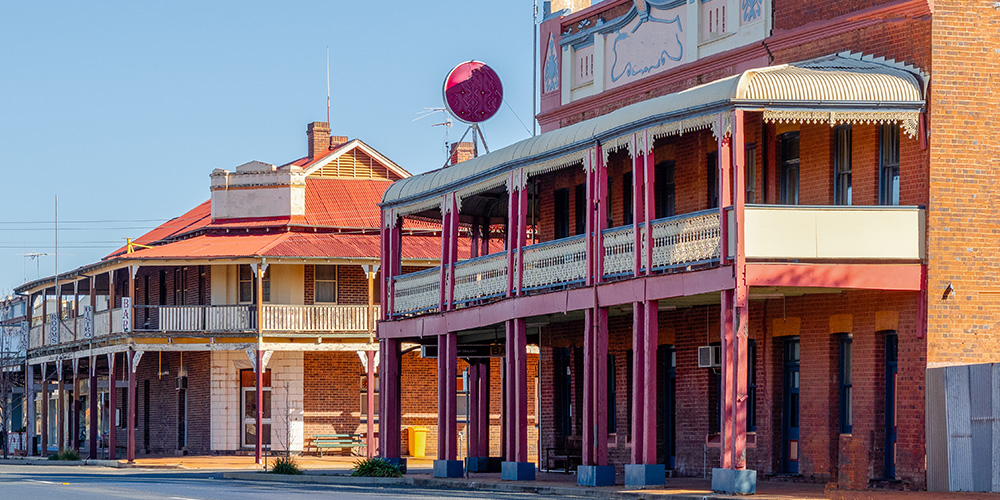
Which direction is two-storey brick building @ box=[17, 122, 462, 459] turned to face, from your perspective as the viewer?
facing the viewer

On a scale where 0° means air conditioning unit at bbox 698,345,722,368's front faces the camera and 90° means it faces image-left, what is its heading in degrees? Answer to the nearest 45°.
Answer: approximately 45°

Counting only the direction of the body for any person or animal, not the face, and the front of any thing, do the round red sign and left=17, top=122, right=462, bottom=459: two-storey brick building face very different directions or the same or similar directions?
same or similar directions

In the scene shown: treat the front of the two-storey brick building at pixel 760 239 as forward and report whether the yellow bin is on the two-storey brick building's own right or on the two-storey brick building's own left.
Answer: on the two-storey brick building's own right

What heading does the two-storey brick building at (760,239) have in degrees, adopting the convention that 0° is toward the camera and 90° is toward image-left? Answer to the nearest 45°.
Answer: approximately 45°

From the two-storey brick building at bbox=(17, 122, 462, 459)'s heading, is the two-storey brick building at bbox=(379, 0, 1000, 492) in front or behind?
in front

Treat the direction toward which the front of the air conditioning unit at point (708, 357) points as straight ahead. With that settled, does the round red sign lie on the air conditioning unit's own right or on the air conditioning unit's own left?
on the air conditioning unit's own right

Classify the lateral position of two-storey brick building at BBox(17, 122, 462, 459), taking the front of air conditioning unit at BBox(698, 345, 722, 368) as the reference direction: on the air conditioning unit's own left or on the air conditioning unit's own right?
on the air conditioning unit's own right

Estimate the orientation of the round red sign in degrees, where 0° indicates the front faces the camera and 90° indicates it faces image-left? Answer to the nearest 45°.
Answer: approximately 0°
